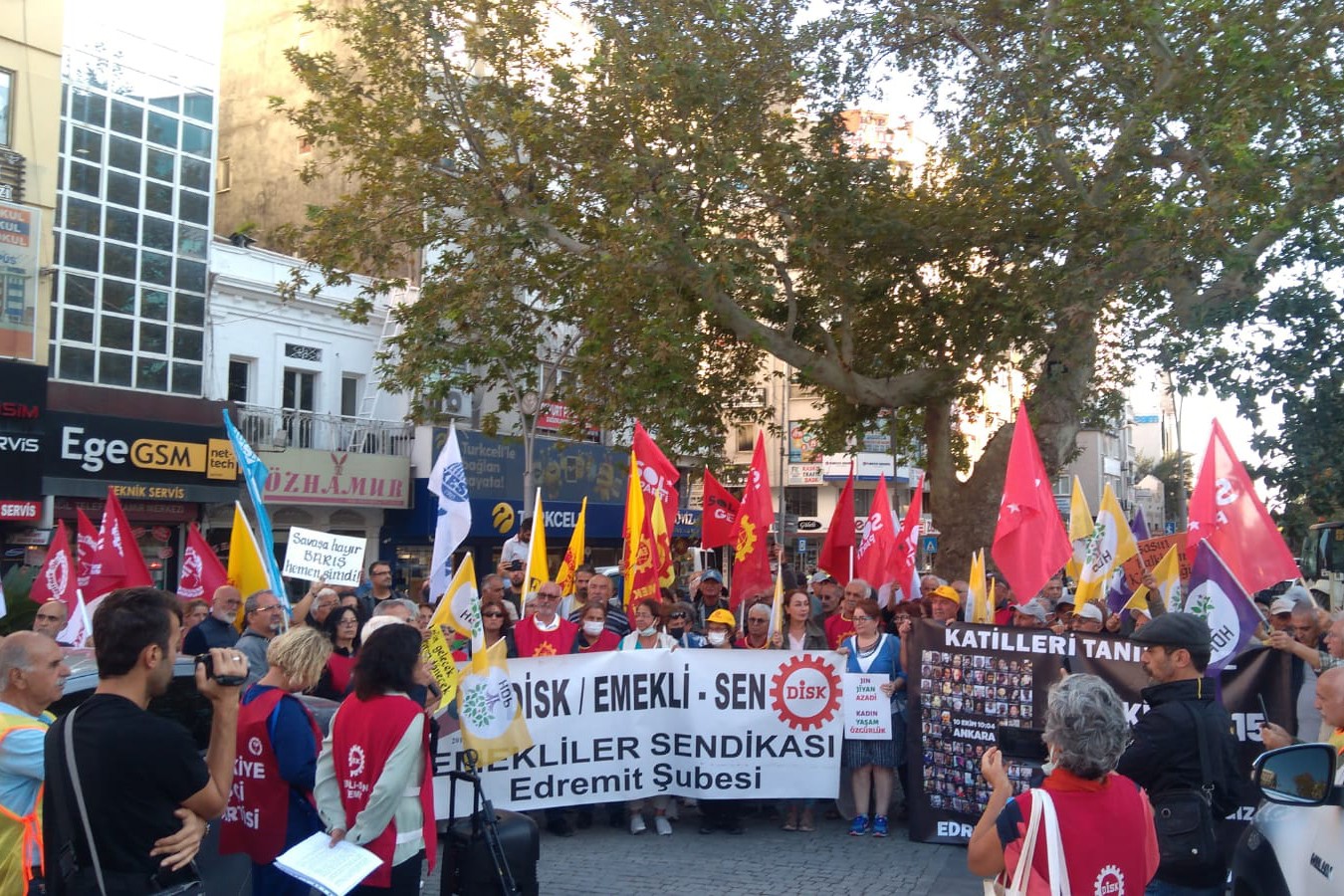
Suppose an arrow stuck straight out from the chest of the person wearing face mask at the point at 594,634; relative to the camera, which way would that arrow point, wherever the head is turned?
toward the camera

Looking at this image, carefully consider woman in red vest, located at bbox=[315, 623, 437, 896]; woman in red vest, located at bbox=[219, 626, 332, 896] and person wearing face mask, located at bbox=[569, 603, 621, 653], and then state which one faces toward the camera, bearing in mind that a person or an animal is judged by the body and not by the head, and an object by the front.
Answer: the person wearing face mask

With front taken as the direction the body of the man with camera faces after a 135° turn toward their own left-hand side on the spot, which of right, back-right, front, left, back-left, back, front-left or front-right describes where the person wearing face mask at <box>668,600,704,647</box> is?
back-right

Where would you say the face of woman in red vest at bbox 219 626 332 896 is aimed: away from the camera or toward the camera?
away from the camera

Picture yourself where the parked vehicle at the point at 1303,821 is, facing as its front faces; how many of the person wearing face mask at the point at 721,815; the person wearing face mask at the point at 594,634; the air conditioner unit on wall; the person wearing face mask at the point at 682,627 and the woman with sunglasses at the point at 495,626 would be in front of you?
5

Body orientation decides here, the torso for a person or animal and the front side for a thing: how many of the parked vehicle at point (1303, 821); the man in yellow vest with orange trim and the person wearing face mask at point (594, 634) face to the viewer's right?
1

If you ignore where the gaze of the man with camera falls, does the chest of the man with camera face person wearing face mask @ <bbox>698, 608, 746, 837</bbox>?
yes

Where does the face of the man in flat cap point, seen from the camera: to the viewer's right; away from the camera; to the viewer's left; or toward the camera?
to the viewer's left

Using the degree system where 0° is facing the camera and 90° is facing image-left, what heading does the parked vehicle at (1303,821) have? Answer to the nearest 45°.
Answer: approximately 135°

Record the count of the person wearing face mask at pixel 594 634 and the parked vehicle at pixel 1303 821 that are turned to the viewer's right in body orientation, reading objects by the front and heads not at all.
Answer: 0

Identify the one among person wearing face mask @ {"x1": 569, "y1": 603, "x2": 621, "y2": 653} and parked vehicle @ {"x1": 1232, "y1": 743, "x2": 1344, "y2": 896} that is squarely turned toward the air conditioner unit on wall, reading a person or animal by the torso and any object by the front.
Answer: the parked vehicle

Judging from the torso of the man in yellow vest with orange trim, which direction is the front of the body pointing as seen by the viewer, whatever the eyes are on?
to the viewer's right

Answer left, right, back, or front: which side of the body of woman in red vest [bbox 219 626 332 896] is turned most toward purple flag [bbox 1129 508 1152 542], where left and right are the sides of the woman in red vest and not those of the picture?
front

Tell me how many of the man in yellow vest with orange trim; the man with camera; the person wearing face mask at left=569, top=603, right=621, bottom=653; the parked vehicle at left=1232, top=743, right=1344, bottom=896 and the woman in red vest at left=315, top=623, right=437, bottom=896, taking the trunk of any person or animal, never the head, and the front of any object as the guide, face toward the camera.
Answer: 1

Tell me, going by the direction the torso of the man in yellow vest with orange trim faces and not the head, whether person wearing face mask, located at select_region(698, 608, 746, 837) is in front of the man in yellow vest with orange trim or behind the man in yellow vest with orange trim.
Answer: in front

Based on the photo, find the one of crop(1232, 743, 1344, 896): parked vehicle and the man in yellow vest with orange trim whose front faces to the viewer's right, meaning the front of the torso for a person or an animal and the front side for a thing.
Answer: the man in yellow vest with orange trim

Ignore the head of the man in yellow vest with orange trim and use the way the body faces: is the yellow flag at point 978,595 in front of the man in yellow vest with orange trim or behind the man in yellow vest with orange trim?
in front
